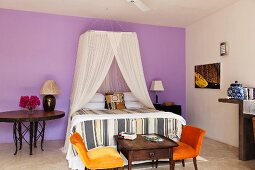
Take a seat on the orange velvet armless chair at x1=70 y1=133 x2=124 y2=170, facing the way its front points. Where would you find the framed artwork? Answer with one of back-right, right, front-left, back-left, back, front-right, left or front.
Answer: front-left

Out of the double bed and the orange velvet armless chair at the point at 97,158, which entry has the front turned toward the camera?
the double bed

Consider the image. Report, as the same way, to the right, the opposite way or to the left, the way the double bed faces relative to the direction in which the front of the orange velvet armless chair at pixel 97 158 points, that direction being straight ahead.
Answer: to the right

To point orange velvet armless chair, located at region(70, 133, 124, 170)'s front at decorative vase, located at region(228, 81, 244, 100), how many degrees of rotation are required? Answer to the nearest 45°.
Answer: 0° — it already faces it

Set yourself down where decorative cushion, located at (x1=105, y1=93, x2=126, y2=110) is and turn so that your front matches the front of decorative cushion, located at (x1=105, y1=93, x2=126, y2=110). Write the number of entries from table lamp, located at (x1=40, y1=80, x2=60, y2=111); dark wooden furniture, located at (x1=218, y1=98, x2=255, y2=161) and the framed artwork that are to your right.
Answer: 1

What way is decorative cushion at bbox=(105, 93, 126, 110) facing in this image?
toward the camera

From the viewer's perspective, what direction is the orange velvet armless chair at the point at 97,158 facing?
to the viewer's right

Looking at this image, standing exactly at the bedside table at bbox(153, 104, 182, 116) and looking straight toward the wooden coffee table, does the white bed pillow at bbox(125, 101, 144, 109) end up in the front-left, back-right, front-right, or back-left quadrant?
front-right

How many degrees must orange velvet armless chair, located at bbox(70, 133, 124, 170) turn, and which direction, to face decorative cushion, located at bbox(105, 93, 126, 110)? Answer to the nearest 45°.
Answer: approximately 90° to its left

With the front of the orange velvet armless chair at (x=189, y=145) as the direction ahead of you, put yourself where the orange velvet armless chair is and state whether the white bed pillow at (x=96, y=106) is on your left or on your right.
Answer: on your right

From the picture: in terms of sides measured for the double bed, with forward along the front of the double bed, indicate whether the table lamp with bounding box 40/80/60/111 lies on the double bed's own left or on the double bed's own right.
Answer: on the double bed's own right

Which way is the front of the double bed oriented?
toward the camera

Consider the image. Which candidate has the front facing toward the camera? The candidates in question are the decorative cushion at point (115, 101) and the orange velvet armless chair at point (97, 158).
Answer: the decorative cushion

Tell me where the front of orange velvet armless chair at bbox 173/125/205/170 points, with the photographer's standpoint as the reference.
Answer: facing the viewer and to the left of the viewer

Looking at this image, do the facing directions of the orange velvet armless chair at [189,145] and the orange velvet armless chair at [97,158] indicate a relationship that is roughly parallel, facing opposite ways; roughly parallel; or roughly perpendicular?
roughly parallel, facing opposite ways
